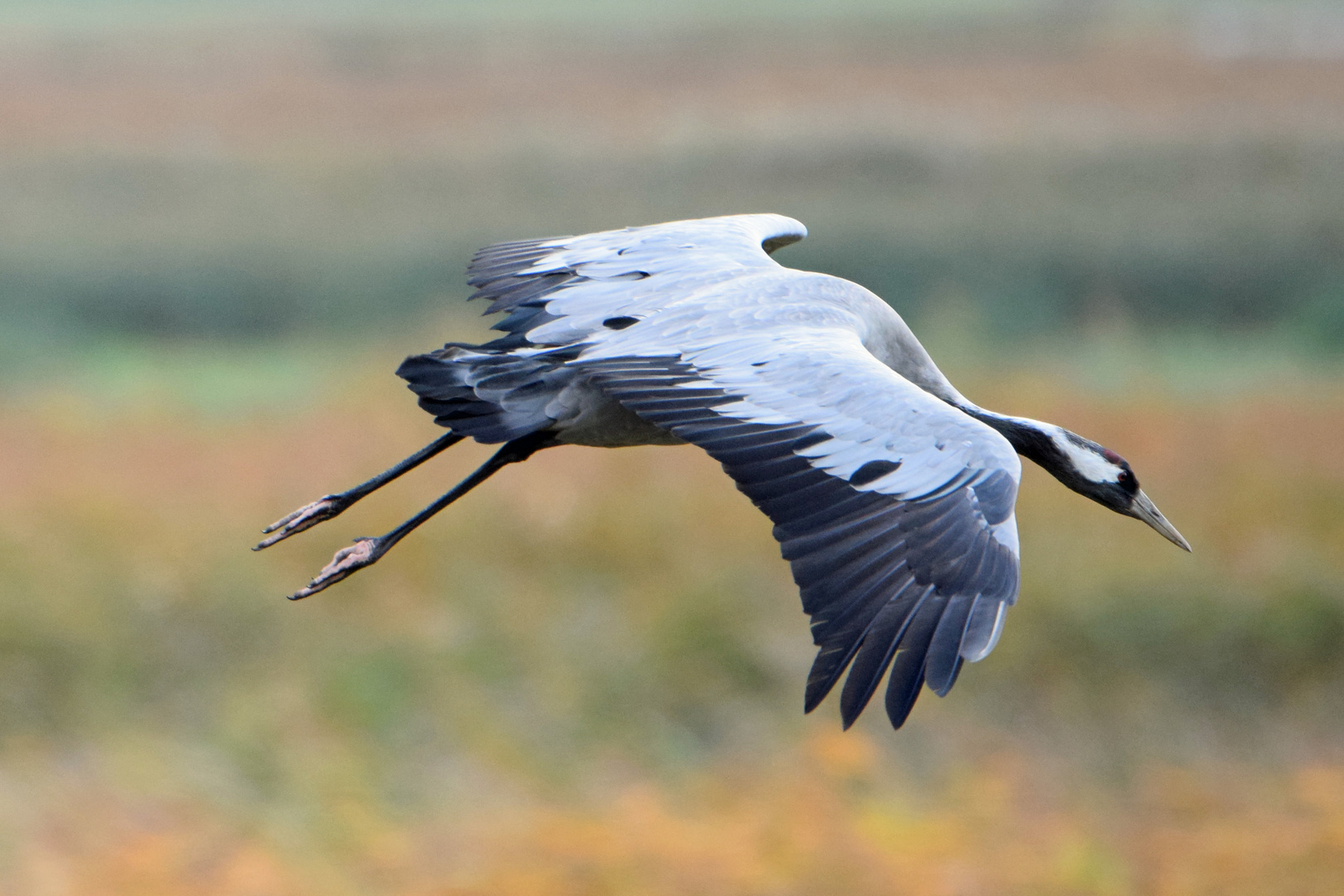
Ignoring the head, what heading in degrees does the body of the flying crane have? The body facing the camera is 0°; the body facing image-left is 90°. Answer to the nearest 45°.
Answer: approximately 270°
